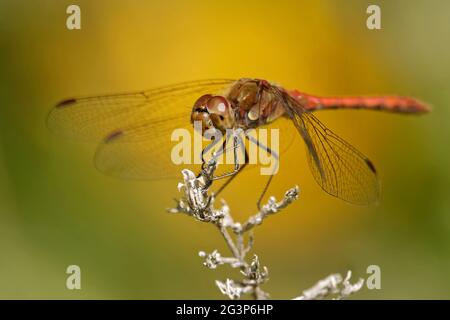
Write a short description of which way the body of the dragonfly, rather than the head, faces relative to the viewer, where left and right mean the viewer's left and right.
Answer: facing the viewer and to the left of the viewer
